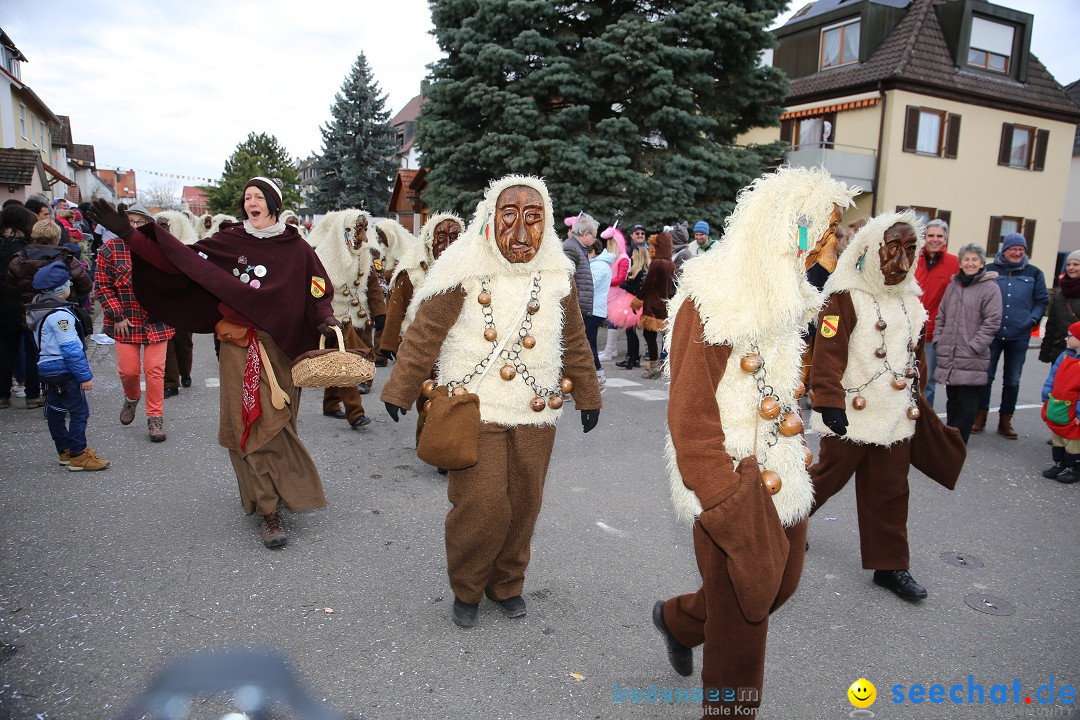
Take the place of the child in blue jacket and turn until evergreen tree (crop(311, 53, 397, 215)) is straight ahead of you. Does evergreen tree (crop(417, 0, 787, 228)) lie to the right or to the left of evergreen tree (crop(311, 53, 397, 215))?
right

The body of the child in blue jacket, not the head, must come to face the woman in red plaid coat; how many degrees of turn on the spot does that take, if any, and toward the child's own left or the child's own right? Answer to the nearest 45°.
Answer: approximately 45° to the child's own left

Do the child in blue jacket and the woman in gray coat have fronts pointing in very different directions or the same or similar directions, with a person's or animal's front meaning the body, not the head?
very different directions

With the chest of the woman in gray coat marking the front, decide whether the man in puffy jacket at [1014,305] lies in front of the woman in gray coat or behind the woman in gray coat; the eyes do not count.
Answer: behind

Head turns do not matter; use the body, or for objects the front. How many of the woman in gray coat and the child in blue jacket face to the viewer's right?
1

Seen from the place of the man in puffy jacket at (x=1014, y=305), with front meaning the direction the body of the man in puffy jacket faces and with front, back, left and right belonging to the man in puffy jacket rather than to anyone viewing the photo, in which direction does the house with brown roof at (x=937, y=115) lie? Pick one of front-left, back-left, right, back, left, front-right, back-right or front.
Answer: back-right

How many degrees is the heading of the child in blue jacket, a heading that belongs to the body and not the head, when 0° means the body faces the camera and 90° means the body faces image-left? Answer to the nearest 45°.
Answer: approximately 270°

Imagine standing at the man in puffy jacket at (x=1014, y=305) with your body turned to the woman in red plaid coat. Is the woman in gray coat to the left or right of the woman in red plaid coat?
left

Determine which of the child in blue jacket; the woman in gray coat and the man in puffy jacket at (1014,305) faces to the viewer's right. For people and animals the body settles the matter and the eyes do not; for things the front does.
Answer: the child in blue jacket

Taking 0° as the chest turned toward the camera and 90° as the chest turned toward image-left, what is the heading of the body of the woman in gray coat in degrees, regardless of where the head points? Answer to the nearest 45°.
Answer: approximately 45°
